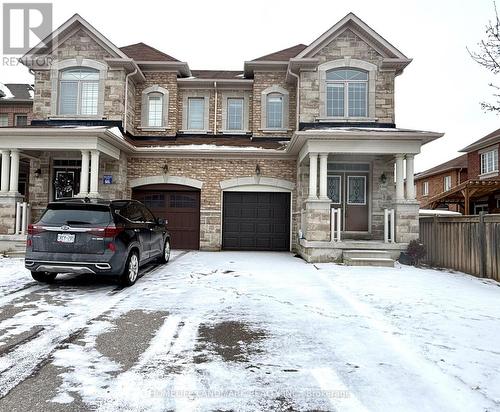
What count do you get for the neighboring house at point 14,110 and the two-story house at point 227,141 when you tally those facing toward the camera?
2

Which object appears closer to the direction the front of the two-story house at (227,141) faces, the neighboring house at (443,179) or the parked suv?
the parked suv

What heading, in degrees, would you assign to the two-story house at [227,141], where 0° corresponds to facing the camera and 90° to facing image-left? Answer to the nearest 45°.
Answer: approximately 0°

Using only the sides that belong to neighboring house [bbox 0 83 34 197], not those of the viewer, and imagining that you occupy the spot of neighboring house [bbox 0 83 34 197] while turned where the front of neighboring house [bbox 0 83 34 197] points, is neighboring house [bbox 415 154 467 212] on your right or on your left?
on your left

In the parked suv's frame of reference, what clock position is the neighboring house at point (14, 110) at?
The neighboring house is roughly at 10 o'clock from the parked suv.

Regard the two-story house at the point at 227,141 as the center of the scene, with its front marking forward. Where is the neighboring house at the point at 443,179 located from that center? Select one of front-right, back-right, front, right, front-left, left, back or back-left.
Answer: back-left

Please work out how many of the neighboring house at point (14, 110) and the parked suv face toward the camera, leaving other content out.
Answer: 1

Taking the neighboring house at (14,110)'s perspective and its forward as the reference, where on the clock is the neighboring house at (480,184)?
the neighboring house at (480,184) is roughly at 10 o'clock from the neighboring house at (14,110).

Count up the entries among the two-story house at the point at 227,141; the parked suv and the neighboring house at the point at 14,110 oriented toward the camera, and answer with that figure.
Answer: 2

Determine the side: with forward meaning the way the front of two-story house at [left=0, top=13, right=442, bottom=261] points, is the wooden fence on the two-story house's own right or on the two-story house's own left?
on the two-story house's own left

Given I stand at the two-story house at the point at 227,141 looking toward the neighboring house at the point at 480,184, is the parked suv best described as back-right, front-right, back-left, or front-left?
back-right

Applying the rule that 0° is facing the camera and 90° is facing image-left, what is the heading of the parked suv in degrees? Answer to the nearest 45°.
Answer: approximately 225°

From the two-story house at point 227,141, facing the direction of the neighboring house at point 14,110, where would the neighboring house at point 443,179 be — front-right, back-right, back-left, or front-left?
back-right
